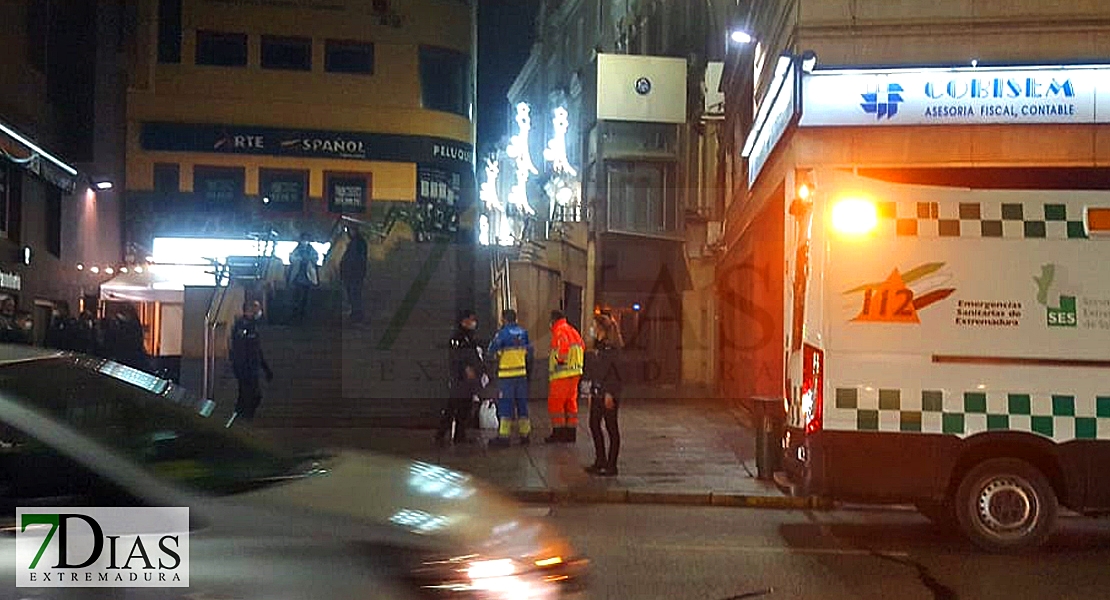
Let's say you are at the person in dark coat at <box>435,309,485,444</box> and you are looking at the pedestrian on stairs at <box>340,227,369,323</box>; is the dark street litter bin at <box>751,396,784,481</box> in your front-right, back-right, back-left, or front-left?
back-right

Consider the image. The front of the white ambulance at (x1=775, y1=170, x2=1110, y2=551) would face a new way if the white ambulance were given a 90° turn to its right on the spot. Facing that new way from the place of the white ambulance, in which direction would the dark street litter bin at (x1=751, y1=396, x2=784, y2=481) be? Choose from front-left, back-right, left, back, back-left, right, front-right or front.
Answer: back-right

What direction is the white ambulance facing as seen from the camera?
to the viewer's right

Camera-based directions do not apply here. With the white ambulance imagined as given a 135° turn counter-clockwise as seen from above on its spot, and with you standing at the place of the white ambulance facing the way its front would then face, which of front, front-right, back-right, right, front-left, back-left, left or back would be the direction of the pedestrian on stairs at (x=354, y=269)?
front

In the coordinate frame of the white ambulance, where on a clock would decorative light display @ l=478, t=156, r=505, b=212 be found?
The decorative light display is roughly at 8 o'clock from the white ambulance.

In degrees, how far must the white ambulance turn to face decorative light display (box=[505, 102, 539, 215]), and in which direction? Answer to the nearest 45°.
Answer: approximately 135° to its left

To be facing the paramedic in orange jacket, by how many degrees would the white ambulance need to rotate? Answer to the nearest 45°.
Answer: approximately 135° to its left

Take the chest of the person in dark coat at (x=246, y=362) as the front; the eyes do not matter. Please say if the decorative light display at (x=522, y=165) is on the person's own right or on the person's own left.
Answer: on the person's own left
